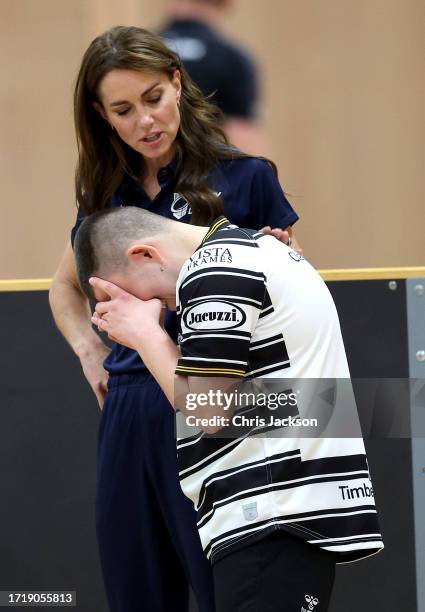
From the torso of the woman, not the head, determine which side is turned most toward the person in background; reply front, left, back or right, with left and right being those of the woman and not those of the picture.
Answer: back

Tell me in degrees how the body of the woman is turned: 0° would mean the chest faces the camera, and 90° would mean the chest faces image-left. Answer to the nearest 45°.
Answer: approximately 0°

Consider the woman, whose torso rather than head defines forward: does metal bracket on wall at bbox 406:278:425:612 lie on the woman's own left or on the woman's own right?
on the woman's own left
